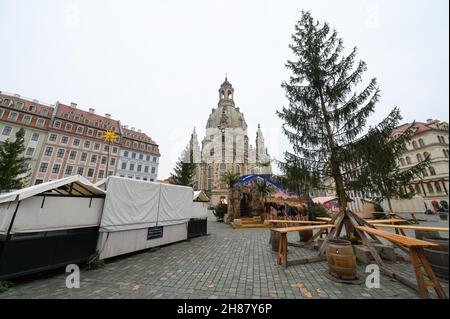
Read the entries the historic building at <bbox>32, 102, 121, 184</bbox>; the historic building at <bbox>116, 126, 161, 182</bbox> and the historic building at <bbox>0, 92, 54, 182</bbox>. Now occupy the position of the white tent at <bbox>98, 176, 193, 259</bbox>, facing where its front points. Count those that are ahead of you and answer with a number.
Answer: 0

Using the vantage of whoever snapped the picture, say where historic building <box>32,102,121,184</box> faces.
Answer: facing the viewer and to the right of the viewer

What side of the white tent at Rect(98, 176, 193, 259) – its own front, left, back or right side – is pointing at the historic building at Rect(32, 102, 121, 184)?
back

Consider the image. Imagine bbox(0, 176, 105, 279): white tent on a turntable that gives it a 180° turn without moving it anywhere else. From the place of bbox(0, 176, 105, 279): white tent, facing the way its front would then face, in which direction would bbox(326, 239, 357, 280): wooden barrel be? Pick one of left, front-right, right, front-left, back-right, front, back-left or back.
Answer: back

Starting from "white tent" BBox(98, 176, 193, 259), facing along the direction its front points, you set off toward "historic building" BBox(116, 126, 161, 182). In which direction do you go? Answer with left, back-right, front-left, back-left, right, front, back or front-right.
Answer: back-left

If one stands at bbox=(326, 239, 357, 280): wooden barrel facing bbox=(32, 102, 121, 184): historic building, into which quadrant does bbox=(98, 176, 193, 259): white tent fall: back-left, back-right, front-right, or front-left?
front-left

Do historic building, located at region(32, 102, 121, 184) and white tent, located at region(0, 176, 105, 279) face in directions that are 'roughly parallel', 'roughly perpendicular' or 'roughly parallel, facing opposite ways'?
roughly parallel

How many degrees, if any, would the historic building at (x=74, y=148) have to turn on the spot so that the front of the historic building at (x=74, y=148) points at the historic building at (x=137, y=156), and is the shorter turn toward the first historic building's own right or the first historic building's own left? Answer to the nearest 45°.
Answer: approximately 45° to the first historic building's own left

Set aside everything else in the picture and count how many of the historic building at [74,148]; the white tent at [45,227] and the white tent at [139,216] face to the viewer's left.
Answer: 0

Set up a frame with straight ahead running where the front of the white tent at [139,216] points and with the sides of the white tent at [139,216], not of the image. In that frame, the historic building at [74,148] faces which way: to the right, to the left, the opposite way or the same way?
the same way

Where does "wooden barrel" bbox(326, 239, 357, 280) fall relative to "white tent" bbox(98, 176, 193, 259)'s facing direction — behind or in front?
in front

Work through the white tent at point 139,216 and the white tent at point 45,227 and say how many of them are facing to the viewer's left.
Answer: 0

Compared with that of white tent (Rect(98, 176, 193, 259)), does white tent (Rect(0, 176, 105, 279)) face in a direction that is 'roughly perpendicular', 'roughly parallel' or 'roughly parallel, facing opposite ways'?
roughly parallel

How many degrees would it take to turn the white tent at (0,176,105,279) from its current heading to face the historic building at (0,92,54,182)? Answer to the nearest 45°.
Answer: approximately 135° to its left

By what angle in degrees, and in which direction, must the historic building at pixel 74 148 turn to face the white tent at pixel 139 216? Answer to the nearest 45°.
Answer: approximately 45° to its right

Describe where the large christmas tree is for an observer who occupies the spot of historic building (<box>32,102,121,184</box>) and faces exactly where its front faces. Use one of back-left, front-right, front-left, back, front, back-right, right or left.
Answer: front-right
